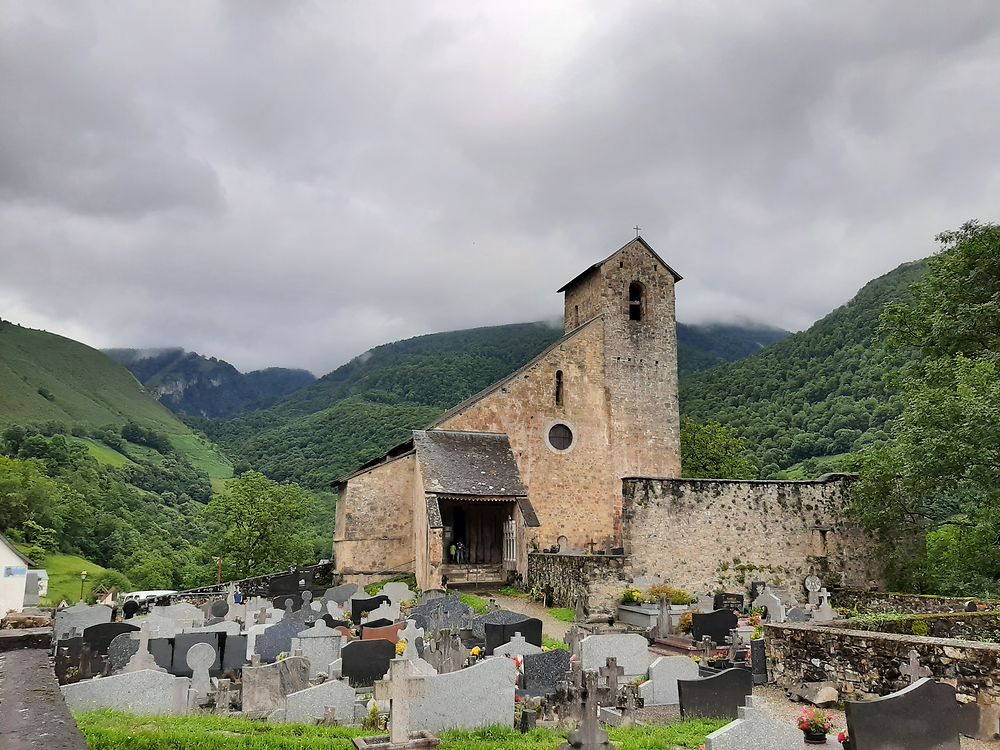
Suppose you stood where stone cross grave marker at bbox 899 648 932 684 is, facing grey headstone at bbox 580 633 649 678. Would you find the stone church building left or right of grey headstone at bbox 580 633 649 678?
right

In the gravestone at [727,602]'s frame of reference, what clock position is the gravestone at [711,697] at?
the gravestone at [711,697] is roughly at 12 o'clock from the gravestone at [727,602].

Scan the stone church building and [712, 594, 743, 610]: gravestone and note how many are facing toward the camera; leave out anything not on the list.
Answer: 2
